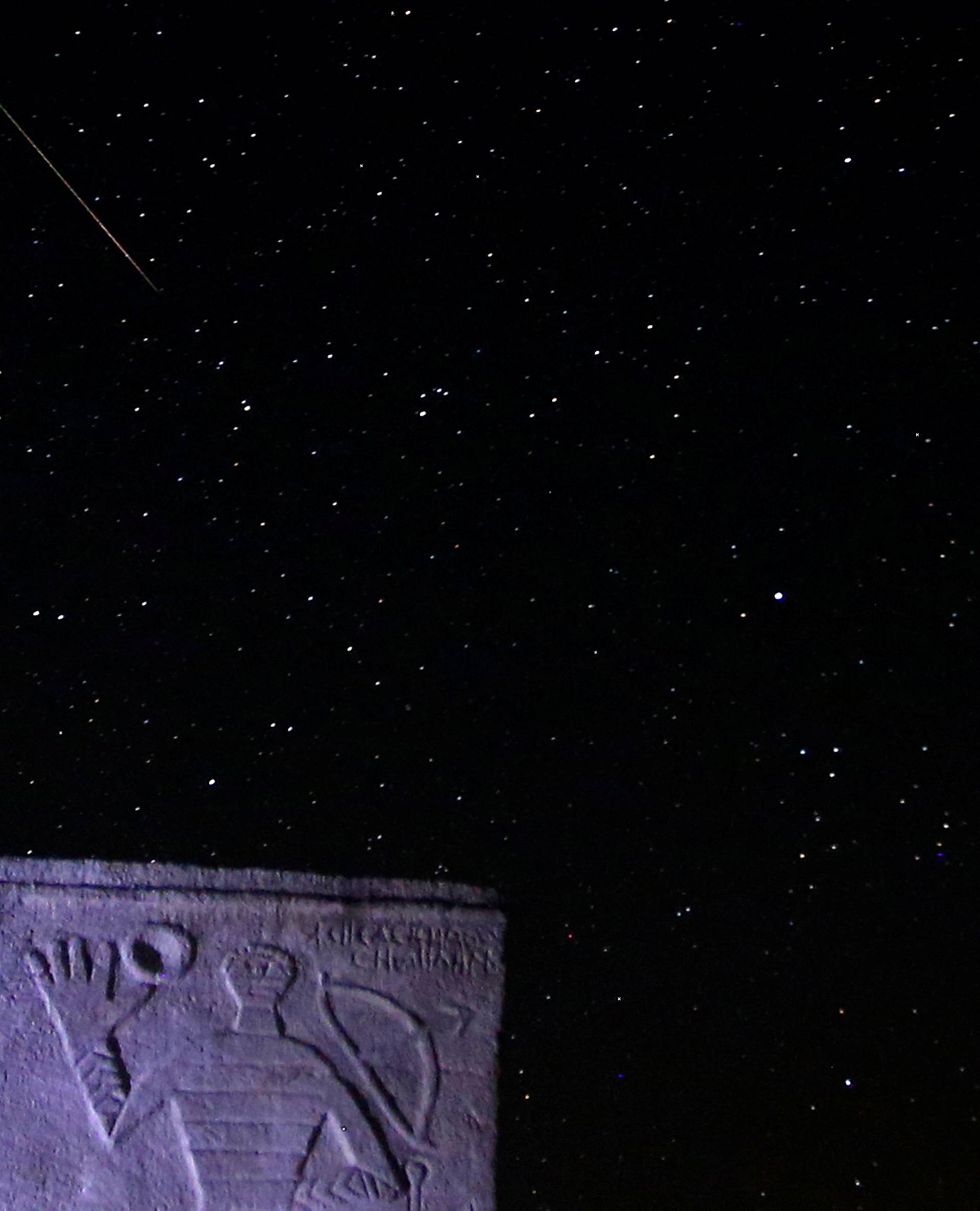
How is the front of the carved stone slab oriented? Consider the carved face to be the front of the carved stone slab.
toward the camera
